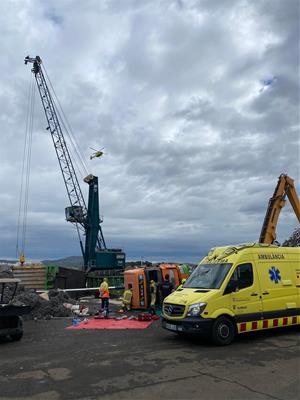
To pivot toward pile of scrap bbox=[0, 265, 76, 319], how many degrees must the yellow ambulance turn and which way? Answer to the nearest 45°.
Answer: approximately 90° to its right

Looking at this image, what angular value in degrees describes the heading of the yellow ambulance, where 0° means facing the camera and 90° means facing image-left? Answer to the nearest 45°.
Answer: approximately 45°

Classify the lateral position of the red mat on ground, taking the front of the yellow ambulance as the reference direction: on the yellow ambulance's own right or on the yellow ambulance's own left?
on the yellow ambulance's own right
